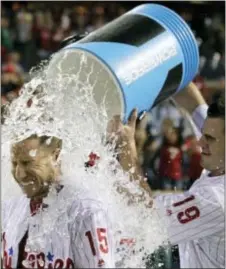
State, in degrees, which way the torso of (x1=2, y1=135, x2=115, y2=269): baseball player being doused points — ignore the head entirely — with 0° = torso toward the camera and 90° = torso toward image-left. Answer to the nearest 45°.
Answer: approximately 45°

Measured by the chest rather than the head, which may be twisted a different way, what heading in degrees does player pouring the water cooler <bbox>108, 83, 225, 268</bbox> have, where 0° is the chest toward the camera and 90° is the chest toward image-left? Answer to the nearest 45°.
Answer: approximately 90°
